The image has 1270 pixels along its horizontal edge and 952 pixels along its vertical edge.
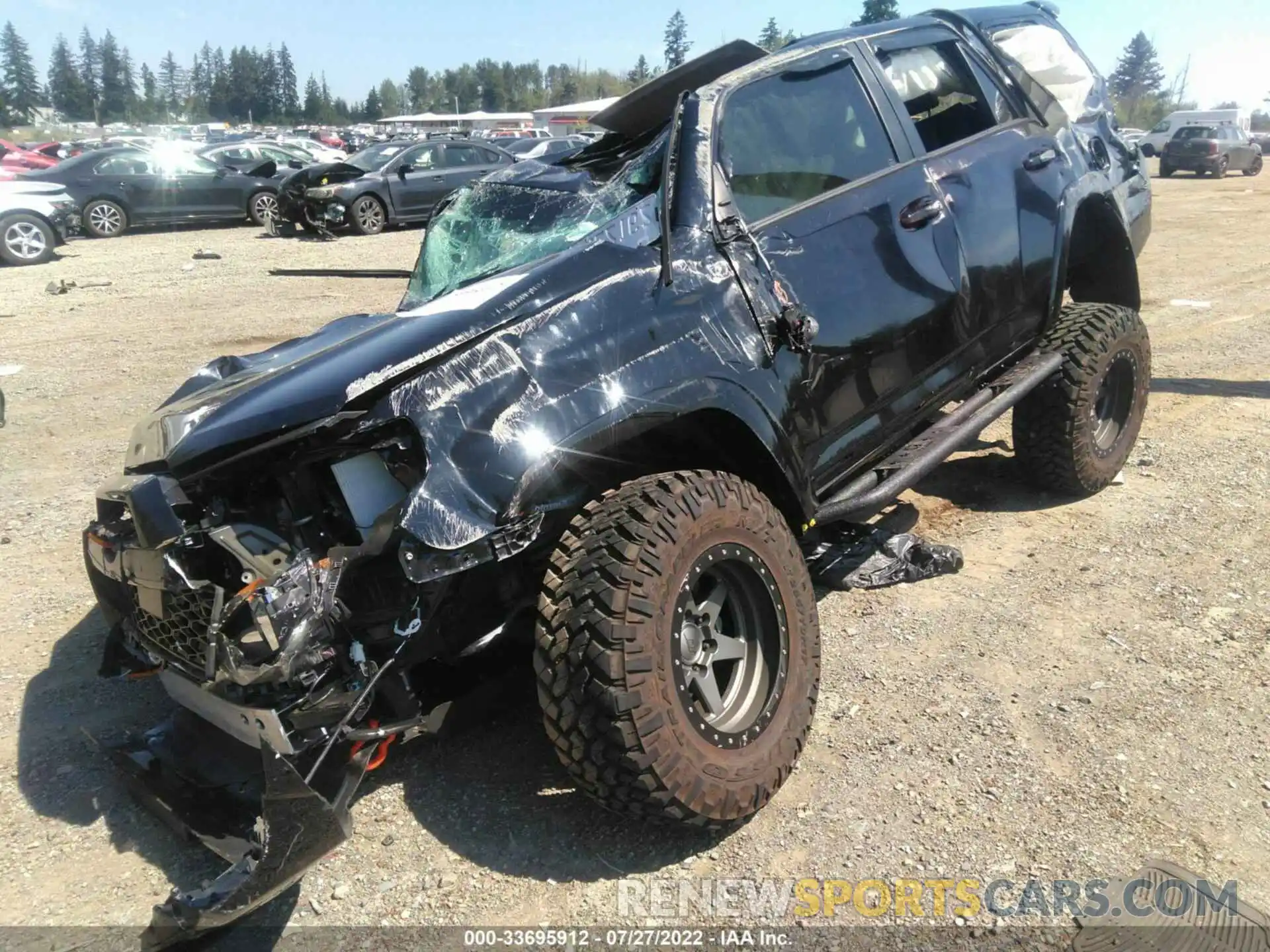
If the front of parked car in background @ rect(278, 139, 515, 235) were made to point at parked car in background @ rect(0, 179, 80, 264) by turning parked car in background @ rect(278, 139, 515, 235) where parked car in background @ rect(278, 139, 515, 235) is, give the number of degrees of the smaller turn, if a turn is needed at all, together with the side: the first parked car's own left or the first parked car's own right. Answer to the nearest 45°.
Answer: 0° — it already faces it

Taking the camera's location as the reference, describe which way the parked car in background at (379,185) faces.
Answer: facing the viewer and to the left of the viewer

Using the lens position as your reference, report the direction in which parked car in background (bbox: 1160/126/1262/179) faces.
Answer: facing away from the viewer and to the right of the viewer
